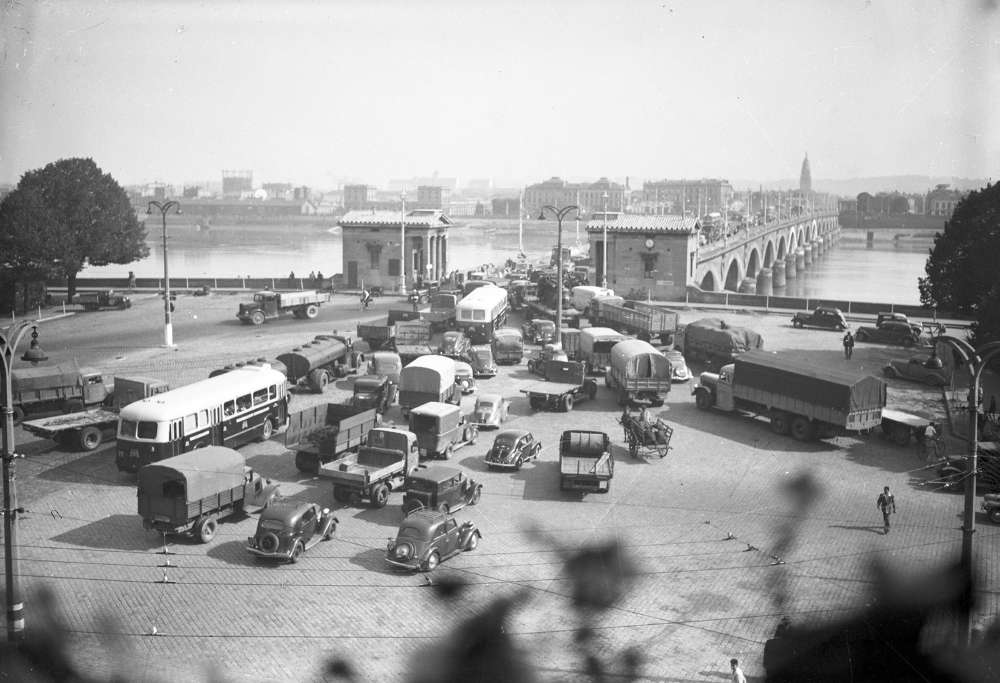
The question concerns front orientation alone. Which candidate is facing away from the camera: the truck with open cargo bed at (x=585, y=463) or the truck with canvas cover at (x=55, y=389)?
the truck with open cargo bed at (x=585, y=463)

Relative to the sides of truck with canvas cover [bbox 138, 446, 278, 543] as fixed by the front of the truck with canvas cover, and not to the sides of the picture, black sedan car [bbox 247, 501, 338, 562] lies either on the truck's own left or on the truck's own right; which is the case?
on the truck's own right

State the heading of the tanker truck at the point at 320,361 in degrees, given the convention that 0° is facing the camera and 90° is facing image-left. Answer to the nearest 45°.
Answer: approximately 225°

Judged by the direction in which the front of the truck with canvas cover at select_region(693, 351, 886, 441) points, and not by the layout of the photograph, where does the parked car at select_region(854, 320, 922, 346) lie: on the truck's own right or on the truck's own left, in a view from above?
on the truck's own right

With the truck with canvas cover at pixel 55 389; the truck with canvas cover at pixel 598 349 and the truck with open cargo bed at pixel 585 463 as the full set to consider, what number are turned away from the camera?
2

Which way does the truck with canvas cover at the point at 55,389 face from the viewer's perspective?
to the viewer's right

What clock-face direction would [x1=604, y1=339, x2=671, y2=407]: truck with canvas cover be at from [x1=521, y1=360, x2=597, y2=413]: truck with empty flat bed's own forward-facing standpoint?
[x1=604, y1=339, x2=671, y2=407]: truck with canvas cover is roughly at 2 o'clock from [x1=521, y1=360, x2=597, y2=413]: truck with empty flat bed.

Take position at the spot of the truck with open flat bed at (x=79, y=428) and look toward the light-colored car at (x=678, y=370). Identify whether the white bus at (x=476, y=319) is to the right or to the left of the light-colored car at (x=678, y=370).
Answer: left

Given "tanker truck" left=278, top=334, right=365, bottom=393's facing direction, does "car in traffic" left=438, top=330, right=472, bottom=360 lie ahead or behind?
ahead

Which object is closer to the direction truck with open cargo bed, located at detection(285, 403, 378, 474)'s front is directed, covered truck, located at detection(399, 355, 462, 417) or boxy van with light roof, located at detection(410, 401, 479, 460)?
the covered truck
